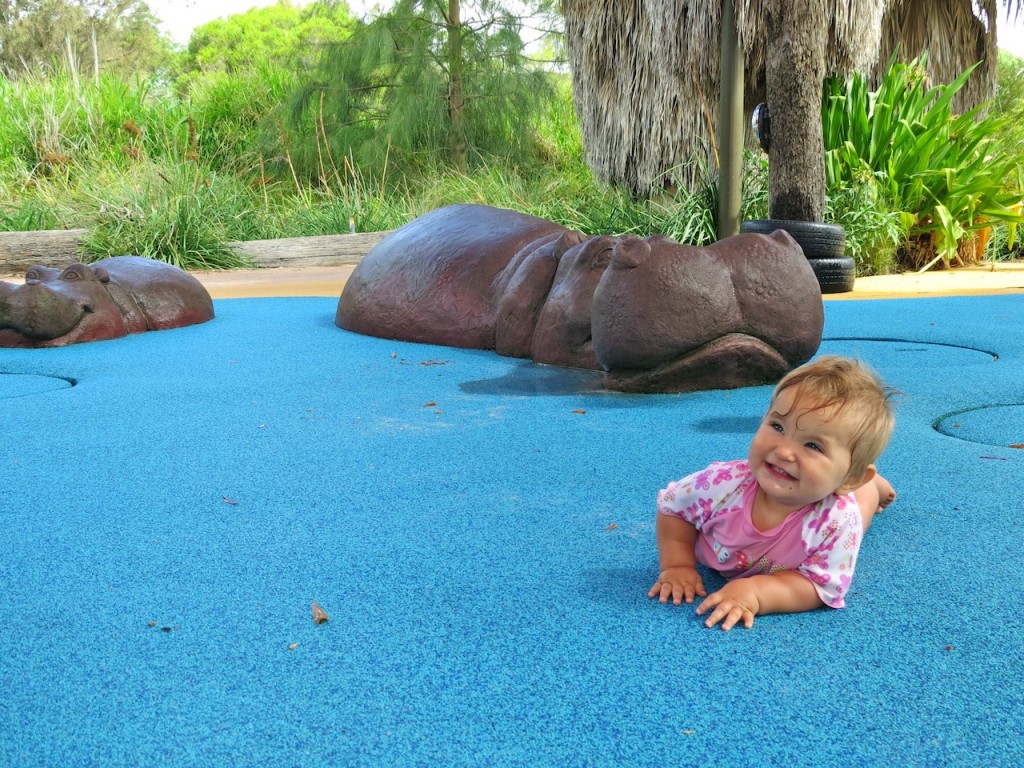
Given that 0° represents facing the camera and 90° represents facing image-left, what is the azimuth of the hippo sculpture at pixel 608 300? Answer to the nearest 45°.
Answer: approximately 315°

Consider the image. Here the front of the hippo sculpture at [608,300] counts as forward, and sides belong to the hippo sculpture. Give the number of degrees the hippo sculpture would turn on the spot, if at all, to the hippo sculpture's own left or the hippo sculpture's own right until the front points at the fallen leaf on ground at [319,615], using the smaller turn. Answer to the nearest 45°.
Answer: approximately 45° to the hippo sculpture's own right

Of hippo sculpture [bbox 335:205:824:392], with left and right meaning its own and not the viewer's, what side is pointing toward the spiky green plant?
left

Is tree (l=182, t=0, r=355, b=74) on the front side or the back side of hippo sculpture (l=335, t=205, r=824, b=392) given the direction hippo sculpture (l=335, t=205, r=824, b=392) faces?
on the back side

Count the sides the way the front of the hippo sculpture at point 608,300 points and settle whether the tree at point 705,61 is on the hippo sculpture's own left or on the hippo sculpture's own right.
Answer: on the hippo sculpture's own left

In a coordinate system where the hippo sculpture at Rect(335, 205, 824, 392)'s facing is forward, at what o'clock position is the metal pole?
The metal pole is roughly at 8 o'clock from the hippo sculpture.

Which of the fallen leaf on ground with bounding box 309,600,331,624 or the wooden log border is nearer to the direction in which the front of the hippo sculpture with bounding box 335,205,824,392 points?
the fallen leaf on ground

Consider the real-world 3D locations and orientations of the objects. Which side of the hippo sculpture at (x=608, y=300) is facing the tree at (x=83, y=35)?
back

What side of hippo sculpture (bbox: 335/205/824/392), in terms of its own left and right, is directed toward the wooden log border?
back
